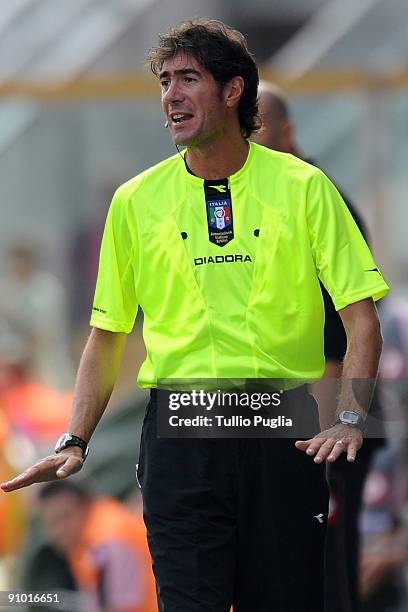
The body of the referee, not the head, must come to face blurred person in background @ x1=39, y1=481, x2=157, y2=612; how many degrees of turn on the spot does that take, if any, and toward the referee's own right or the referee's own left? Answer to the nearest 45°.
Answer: approximately 180°

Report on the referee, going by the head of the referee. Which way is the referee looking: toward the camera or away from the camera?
toward the camera

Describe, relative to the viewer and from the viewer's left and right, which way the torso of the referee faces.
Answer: facing the viewer

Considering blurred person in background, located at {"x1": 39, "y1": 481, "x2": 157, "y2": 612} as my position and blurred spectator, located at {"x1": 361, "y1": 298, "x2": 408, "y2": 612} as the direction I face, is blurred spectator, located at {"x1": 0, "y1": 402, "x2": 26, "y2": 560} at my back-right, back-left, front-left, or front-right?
back-left

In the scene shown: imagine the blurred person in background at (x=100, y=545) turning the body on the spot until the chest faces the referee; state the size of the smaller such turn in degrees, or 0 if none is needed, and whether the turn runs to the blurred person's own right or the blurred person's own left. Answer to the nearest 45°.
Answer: approximately 45° to the blurred person's own left

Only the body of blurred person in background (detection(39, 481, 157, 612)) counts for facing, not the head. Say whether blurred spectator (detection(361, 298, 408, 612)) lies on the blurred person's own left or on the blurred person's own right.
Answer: on the blurred person's own left

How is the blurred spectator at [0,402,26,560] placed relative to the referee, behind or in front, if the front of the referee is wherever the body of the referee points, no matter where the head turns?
behind

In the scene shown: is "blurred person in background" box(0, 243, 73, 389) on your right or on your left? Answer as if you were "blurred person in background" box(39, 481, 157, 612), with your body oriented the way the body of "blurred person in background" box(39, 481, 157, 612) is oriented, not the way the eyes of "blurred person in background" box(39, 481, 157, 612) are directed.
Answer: on your right

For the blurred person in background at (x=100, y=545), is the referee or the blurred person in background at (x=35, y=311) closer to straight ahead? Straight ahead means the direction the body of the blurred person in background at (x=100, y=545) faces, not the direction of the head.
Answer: the referee

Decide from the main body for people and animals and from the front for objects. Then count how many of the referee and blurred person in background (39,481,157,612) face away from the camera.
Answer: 0

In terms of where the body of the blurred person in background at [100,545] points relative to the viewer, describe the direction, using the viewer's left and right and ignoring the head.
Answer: facing the viewer and to the left of the viewer

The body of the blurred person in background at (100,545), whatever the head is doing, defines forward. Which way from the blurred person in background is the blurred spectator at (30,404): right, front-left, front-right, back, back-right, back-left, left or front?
back-right
